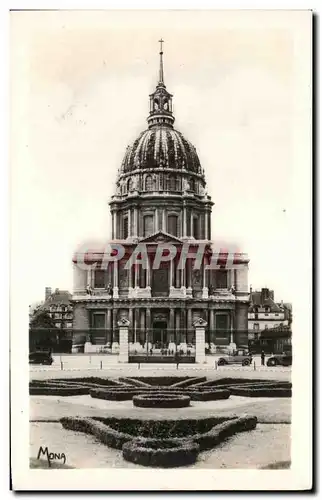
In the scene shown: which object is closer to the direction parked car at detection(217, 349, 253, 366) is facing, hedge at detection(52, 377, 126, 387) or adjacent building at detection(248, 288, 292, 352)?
the hedge

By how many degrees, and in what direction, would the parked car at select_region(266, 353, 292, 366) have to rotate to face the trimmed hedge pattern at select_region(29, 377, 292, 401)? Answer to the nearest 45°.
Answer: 0° — it already faces it

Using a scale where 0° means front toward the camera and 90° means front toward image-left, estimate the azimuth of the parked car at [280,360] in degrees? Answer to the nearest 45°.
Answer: approximately 90°

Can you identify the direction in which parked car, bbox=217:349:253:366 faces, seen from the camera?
facing to the left of the viewer
